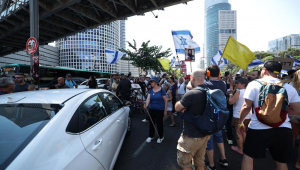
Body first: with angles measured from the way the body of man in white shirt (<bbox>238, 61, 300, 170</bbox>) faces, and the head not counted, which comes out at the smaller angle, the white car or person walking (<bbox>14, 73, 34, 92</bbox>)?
the person walking

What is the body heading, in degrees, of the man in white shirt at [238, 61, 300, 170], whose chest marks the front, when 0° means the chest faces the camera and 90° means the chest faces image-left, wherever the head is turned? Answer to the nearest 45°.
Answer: approximately 180°

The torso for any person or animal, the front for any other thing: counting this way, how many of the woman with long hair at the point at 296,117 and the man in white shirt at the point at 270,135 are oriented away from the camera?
2

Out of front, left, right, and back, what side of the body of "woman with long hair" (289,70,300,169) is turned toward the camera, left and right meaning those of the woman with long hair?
back

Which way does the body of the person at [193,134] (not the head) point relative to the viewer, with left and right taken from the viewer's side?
facing away from the viewer and to the left of the viewer
